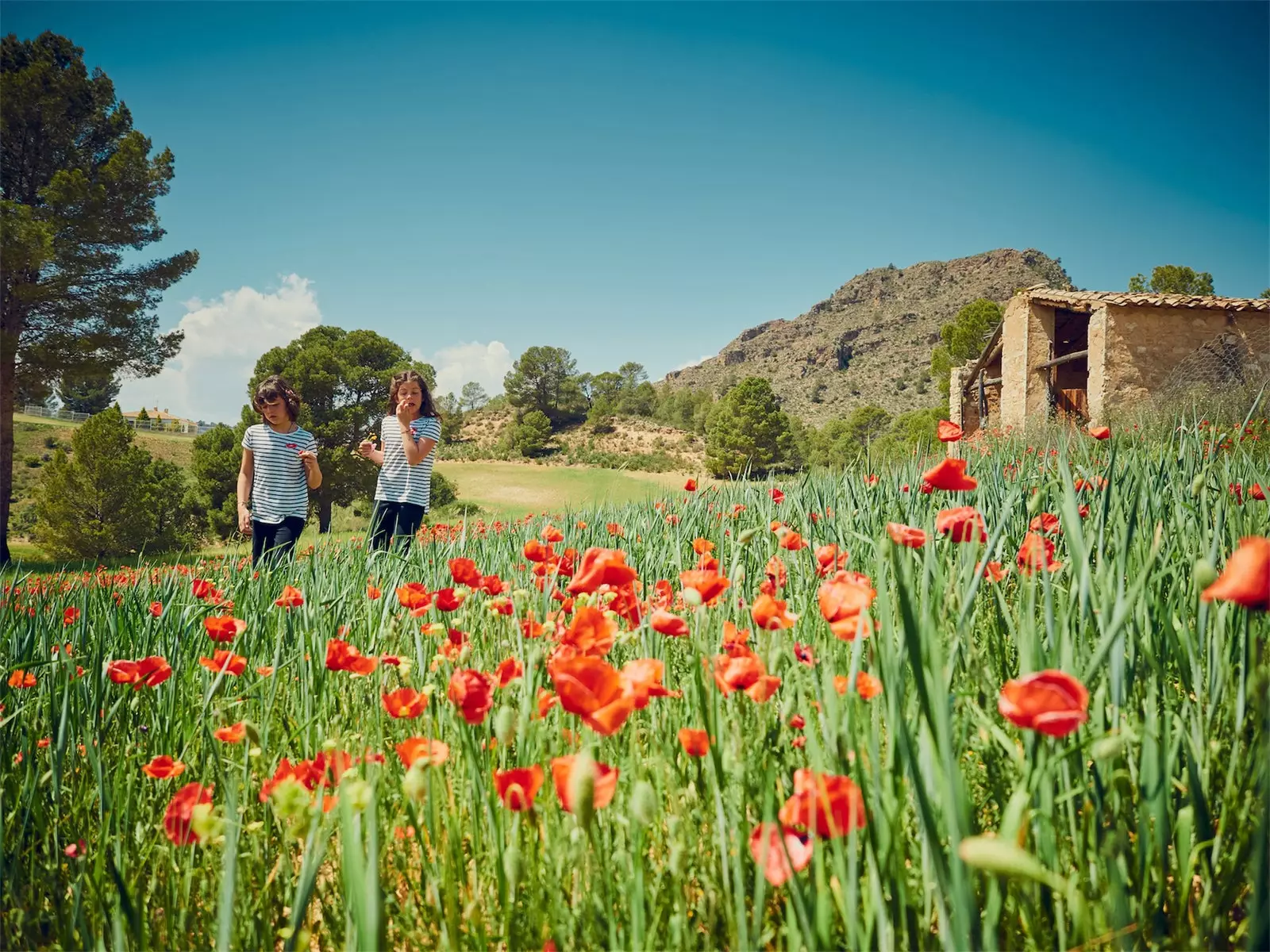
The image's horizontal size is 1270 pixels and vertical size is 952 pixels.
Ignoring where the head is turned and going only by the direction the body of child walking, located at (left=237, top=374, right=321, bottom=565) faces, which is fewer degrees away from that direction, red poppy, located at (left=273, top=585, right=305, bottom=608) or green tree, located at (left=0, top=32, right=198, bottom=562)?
the red poppy

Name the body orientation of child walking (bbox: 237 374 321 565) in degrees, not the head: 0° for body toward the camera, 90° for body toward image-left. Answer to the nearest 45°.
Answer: approximately 0°

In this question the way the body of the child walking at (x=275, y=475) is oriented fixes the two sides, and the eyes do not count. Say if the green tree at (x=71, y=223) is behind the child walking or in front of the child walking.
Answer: behind

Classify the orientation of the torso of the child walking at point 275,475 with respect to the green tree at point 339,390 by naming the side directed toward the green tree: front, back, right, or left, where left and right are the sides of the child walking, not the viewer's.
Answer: back

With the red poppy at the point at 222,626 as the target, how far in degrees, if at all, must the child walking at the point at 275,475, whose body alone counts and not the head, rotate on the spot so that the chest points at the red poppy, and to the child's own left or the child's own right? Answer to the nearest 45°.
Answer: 0° — they already face it

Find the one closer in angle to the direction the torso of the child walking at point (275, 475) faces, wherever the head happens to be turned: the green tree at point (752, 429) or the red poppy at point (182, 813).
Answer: the red poppy

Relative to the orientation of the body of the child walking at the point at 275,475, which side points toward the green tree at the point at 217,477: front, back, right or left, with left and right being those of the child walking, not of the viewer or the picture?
back

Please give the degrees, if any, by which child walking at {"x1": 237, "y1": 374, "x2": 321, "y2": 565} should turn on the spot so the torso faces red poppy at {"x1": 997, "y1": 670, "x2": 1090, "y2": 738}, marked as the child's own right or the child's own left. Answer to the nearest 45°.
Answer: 0° — they already face it
